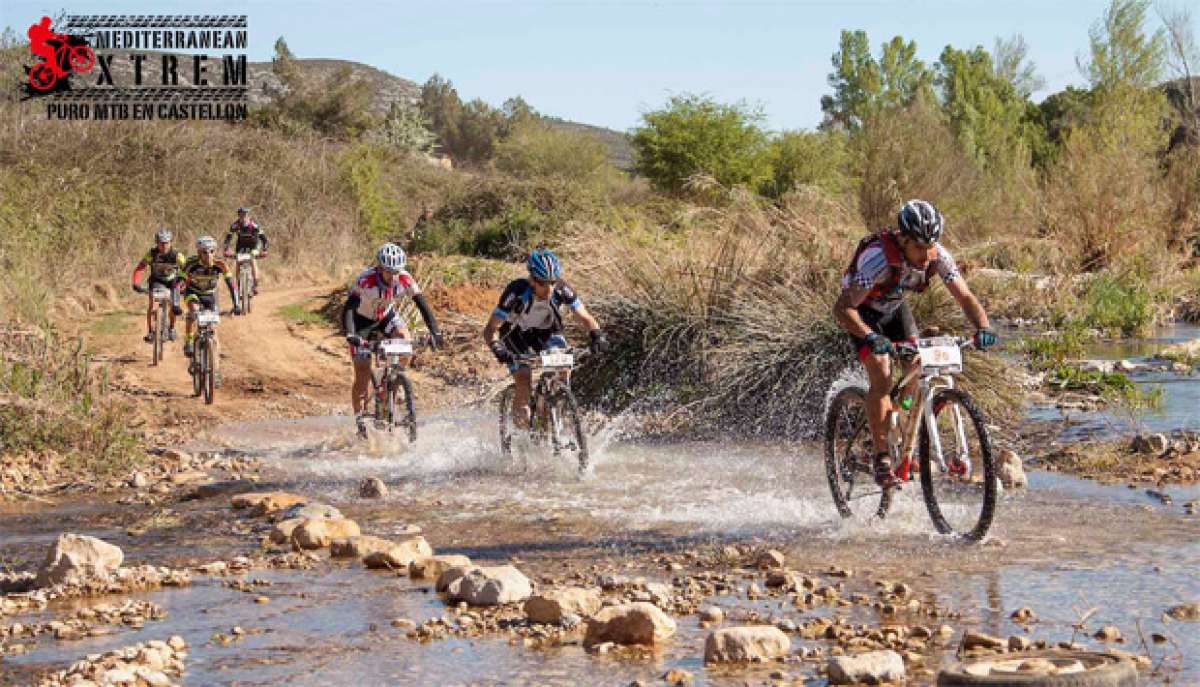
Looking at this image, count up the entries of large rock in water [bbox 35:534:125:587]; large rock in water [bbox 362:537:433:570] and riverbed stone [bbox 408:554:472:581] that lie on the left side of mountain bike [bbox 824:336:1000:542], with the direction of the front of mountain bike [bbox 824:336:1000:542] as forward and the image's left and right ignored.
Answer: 0

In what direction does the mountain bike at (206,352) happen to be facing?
toward the camera

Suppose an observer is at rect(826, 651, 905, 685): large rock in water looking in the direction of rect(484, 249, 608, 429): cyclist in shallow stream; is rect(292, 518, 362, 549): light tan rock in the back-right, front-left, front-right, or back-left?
front-left

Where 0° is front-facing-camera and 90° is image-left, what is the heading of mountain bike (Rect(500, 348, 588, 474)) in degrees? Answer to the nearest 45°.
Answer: approximately 315°

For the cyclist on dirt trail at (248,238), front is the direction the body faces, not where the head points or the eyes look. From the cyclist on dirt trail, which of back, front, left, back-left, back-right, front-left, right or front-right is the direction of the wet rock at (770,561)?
front

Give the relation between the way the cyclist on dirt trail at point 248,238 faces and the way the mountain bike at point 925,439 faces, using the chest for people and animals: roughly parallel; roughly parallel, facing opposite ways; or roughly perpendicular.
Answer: roughly parallel

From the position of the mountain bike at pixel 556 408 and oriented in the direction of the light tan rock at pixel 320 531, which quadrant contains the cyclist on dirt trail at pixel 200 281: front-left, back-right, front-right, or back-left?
back-right

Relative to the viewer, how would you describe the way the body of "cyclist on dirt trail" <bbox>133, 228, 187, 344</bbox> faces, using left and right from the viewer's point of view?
facing the viewer

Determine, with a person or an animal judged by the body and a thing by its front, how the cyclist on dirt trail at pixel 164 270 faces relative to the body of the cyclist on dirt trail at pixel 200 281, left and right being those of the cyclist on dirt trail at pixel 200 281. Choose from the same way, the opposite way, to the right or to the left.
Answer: the same way

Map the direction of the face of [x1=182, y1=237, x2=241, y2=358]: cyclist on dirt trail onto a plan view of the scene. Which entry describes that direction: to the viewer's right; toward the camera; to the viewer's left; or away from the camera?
toward the camera

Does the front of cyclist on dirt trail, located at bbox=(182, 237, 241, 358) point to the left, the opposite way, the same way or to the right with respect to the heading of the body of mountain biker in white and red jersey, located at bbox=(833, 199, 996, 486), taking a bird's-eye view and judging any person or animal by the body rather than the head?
the same way

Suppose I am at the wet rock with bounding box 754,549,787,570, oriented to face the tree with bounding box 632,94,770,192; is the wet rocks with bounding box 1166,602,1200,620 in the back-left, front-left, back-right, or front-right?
back-right

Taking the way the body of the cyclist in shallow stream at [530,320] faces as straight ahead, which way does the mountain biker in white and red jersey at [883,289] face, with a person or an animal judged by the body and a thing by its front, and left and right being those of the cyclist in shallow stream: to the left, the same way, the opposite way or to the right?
the same way

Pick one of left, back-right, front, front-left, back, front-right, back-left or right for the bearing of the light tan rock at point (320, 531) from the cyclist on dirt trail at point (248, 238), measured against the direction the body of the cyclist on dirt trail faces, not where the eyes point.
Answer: front

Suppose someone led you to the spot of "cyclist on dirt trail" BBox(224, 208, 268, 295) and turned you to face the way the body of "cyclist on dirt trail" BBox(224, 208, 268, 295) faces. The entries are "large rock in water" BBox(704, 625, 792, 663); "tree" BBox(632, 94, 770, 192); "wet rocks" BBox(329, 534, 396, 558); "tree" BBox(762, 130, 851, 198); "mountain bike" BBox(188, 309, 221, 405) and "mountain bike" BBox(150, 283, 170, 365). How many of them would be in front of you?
4

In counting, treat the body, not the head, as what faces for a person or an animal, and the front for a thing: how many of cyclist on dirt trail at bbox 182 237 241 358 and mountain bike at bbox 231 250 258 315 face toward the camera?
2

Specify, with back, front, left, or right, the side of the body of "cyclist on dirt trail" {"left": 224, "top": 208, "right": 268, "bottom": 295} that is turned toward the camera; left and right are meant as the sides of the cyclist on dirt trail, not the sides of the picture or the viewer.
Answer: front

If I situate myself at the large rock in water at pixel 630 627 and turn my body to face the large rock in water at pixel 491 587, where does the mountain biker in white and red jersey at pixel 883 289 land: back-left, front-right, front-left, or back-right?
front-right

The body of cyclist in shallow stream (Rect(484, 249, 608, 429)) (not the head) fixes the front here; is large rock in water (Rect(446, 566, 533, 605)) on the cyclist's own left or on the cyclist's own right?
on the cyclist's own right

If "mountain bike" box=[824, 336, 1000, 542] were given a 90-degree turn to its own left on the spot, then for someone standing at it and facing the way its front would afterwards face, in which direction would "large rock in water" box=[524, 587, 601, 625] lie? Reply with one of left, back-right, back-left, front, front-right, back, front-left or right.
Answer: back
